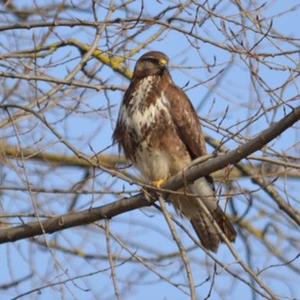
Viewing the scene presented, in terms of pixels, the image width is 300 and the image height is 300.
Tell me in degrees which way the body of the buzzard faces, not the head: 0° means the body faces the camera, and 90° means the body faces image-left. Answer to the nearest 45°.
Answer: approximately 45°
